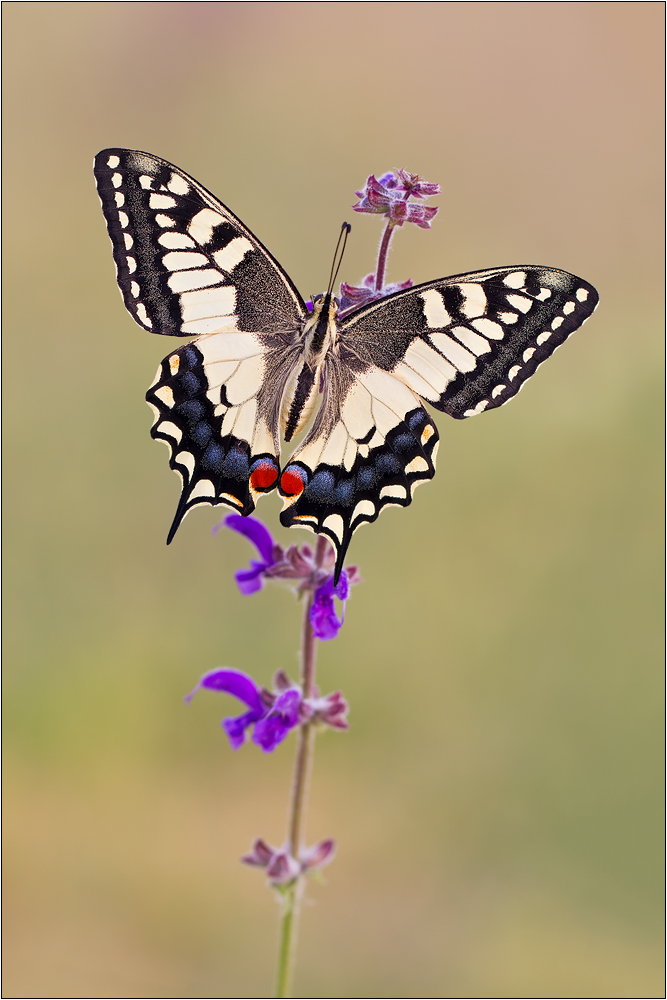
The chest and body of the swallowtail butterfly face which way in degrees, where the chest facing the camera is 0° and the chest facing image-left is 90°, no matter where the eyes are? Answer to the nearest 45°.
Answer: approximately 180°
